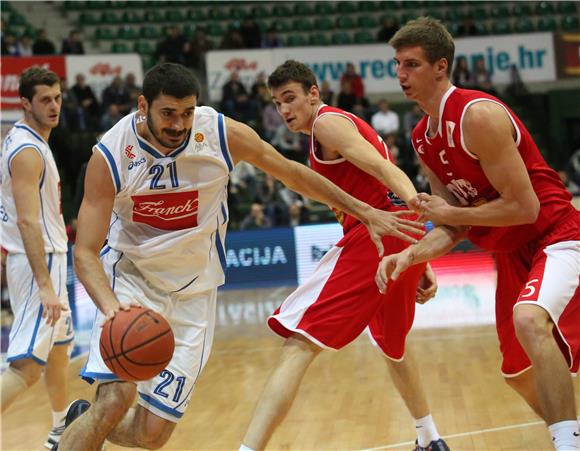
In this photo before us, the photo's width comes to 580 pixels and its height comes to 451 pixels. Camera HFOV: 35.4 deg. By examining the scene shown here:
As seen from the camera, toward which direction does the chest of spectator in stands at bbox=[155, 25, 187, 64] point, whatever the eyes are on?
toward the camera

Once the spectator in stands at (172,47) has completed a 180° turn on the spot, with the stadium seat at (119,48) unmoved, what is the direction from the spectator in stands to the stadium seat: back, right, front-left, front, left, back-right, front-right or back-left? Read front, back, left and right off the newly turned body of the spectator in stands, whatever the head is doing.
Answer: front-left

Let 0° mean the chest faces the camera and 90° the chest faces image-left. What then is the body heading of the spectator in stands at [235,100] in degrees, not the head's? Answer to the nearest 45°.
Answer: approximately 0°

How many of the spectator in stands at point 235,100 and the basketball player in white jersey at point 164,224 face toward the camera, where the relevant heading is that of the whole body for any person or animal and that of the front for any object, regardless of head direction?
2

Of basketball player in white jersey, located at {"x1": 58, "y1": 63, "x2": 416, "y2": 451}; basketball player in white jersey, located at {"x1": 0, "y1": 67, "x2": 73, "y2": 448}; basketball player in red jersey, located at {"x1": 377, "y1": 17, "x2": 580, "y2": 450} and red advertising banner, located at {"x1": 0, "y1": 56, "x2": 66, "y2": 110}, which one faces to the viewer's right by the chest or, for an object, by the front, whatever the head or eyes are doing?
basketball player in white jersey, located at {"x1": 0, "y1": 67, "x2": 73, "y2": 448}

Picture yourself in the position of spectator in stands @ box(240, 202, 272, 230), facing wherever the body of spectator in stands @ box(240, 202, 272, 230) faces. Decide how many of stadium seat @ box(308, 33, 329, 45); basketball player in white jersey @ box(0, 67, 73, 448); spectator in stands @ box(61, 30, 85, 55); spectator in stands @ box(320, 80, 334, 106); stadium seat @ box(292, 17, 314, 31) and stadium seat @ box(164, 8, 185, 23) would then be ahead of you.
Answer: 1

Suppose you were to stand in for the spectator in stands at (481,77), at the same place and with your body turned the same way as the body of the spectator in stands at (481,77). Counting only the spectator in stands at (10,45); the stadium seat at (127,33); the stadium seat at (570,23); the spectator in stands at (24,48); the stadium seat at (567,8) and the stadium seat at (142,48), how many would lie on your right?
4

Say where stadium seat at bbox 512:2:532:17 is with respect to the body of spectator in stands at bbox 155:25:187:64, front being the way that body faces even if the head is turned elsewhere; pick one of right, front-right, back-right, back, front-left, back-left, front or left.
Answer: left

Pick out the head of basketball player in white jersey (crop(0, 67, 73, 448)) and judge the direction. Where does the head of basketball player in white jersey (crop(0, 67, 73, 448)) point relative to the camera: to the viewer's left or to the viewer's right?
to the viewer's right

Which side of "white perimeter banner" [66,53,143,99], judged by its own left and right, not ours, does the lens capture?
front

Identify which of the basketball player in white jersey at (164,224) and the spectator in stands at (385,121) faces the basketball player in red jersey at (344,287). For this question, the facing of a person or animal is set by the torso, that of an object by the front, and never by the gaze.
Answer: the spectator in stands

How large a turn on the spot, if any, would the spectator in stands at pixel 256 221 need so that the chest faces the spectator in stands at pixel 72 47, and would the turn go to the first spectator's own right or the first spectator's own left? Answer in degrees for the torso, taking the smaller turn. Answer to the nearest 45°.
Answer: approximately 135° to the first spectator's own right

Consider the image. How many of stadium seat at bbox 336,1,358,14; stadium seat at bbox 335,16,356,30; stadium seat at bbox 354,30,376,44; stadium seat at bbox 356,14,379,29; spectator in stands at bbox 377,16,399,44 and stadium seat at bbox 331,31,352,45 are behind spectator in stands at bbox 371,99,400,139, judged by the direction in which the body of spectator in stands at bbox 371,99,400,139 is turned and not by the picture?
6

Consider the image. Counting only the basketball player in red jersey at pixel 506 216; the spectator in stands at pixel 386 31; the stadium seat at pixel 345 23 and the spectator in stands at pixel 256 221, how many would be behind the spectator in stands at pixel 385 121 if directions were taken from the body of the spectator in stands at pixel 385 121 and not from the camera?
2

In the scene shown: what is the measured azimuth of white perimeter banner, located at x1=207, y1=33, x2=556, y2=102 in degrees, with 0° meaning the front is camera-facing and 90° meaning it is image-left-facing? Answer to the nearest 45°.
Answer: approximately 0°

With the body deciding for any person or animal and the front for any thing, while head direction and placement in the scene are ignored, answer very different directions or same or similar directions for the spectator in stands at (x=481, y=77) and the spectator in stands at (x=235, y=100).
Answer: same or similar directions

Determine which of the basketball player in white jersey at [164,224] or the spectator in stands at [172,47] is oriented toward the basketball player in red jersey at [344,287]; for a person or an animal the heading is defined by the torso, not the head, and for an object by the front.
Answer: the spectator in stands
